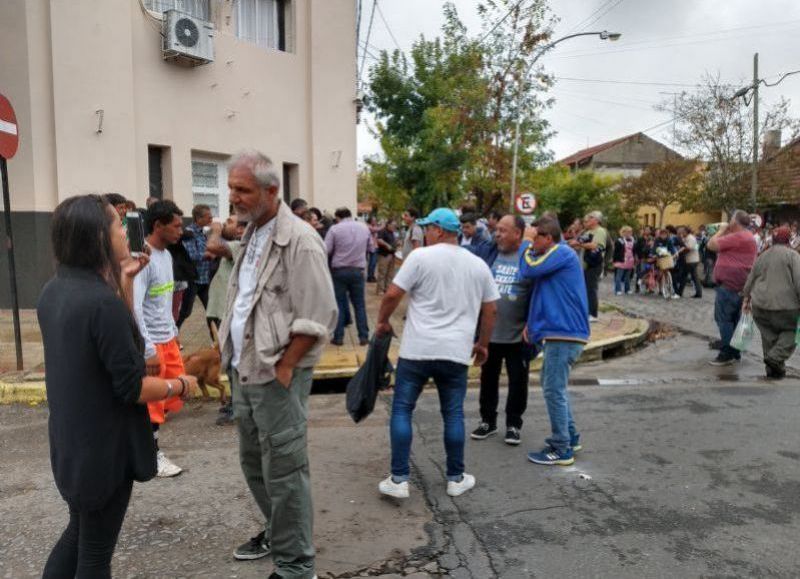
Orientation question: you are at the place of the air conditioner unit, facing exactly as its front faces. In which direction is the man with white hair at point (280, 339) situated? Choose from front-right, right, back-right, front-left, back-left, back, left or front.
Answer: front-right

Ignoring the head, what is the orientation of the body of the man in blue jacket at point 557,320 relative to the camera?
to the viewer's left

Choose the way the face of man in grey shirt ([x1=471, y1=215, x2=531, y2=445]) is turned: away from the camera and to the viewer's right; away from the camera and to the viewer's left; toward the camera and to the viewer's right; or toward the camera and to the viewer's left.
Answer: toward the camera and to the viewer's left

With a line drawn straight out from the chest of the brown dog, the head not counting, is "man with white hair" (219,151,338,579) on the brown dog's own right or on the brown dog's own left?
on the brown dog's own left

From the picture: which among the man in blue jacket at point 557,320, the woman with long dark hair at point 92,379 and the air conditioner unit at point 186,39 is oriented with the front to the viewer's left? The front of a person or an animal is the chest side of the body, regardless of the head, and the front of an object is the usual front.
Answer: the man in blue jacket

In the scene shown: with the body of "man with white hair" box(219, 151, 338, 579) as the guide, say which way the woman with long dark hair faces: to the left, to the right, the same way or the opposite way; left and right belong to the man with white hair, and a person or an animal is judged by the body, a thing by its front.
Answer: the opposite way

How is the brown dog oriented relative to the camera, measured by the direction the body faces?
to the viewer's left

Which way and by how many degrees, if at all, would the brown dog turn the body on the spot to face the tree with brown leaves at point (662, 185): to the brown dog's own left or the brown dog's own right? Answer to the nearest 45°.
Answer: approximately 135° to the brown dog's own right

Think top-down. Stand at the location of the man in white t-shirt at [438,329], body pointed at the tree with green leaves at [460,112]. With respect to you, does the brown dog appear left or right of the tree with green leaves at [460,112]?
left

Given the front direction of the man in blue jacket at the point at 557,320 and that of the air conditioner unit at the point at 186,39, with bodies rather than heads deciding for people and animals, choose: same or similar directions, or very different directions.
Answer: very different directions

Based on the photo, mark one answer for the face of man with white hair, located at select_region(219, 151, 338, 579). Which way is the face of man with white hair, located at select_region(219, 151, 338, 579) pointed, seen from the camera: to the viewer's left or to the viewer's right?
to the viewer's left

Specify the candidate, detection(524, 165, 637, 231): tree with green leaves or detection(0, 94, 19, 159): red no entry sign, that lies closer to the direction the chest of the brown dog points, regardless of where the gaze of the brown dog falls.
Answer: the red no entry sign

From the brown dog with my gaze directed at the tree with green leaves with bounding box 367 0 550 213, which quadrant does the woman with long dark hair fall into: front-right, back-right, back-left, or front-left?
back-right

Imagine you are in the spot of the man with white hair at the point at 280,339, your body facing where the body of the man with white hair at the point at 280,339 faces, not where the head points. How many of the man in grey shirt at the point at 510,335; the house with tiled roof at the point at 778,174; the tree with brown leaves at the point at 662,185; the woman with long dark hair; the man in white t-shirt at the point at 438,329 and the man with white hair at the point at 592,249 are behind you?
5
